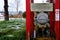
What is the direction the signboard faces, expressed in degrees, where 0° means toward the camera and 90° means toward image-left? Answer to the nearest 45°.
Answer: approximately 0°
